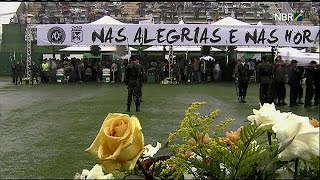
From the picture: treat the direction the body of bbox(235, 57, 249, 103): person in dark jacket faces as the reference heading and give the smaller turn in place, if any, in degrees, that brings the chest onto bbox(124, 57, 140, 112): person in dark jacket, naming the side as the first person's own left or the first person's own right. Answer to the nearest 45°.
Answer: approximately 45° to the first person's own right

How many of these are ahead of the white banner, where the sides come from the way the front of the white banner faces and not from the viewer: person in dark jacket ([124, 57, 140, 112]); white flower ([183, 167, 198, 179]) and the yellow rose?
3

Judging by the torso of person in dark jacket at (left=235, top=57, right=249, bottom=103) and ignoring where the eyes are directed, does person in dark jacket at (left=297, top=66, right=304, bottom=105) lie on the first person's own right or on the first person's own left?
on the first person's own left

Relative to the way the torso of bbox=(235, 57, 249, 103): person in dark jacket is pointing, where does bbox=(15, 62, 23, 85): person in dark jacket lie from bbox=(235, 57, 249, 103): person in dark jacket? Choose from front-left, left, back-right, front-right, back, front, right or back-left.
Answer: back-right

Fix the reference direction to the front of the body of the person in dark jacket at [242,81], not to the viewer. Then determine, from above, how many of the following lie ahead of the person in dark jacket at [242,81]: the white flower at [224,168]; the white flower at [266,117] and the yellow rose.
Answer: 3

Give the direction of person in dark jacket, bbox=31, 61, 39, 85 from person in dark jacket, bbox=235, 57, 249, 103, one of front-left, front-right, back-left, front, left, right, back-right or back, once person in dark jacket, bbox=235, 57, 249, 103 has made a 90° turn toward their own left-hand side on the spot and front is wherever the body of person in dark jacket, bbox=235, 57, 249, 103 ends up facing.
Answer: back-left

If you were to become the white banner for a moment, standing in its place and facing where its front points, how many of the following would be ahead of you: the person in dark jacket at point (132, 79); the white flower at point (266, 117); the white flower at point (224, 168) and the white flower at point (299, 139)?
4

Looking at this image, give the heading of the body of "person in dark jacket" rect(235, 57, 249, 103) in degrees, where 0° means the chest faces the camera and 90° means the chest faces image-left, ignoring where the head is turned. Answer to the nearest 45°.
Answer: approximately 0°

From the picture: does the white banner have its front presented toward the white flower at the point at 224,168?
yes

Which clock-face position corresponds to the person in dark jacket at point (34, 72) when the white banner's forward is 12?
The person in dark jacket is roughly at 4 o'clock from the white banner.

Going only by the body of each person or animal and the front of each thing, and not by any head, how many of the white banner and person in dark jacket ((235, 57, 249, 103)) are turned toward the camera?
2

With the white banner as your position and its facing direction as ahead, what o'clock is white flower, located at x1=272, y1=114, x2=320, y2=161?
The white flower is roughly at 12 o'clock from the white banner.

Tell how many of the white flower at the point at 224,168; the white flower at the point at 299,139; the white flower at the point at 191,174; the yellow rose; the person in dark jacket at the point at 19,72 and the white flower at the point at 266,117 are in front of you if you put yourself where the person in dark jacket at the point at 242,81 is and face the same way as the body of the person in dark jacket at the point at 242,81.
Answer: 5

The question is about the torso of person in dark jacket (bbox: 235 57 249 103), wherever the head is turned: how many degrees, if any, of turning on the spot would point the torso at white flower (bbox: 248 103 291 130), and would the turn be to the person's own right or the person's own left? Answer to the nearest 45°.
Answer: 0° — they already face it
